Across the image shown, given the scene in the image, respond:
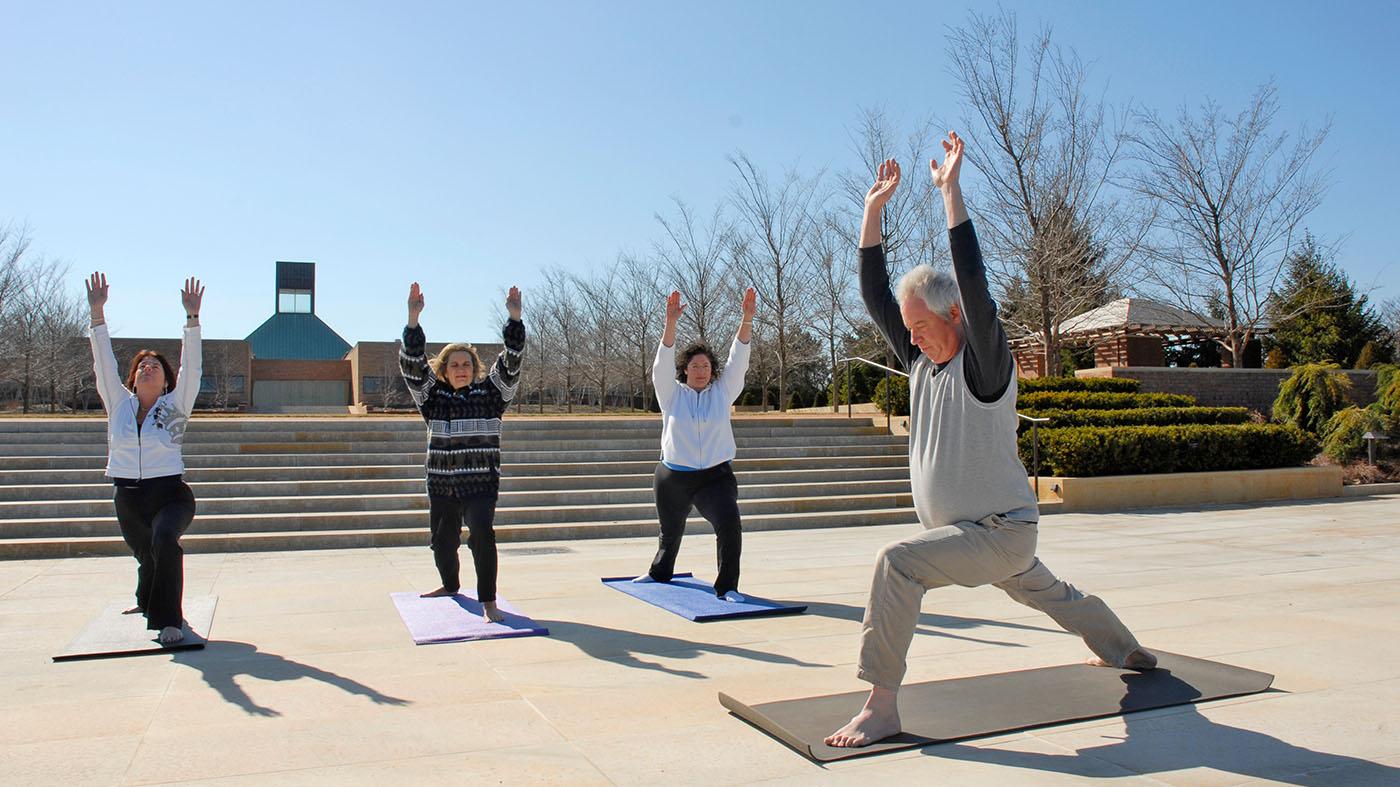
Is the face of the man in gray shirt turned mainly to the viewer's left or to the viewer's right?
to the viewer's left

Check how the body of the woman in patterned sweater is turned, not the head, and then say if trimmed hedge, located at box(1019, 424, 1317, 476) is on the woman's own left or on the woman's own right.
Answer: on the woman's own left

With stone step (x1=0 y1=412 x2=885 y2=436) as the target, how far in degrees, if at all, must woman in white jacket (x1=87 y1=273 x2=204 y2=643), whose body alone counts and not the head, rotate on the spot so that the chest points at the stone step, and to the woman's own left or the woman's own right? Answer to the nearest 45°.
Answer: approximately 180°

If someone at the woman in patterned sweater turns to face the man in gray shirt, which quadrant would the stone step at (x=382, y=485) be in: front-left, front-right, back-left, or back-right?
back-left

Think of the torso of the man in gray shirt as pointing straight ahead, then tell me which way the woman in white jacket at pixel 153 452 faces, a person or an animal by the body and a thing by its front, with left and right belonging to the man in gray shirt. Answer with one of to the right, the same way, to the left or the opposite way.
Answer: to the left

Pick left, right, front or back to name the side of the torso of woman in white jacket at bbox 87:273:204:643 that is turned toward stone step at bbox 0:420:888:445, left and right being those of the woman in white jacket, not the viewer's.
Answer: back

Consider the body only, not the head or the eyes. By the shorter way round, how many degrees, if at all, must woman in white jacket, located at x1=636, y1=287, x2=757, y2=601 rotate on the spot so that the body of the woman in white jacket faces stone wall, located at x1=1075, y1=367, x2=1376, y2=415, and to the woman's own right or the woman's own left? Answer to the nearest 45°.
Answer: approximately 135° to the woman's own left

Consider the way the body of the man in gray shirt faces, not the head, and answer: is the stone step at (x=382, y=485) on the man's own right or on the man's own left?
on the man's own right

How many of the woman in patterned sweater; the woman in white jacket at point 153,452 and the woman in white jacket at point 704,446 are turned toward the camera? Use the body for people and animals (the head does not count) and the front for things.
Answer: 3

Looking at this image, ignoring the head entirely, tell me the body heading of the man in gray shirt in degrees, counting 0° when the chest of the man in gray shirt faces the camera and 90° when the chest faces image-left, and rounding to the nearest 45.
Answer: approximately 45°

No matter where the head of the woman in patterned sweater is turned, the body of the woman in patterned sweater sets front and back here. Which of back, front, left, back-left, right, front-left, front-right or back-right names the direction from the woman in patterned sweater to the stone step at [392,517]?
back

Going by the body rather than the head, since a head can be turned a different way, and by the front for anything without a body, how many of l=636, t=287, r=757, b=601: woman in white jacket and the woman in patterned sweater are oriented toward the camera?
2
